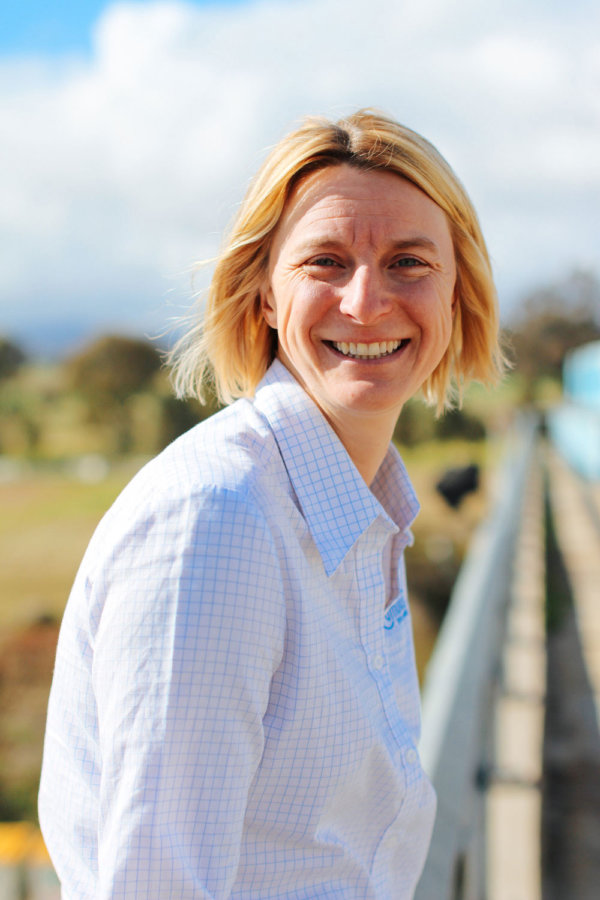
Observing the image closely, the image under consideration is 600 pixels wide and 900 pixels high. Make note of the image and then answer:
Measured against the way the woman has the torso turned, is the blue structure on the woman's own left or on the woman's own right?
on the woman's own left

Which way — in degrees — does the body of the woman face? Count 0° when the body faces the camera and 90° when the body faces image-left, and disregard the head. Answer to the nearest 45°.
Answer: approximately 315°

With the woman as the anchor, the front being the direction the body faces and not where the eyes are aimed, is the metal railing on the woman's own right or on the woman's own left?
on the woman's own left
